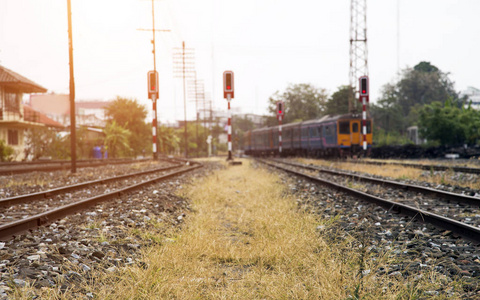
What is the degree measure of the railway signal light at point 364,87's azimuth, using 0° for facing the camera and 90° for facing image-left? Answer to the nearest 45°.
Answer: approximately 0°

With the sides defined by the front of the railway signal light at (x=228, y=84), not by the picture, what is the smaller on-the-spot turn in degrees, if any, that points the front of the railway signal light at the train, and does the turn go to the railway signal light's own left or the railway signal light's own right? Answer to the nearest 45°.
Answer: approximately 135° to the railway signal light's own left

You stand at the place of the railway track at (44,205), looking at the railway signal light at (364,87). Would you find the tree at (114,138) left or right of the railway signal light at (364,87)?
left

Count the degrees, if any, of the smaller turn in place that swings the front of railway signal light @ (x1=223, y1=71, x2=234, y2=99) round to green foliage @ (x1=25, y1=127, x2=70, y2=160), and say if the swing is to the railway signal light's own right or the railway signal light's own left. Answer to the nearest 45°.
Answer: approximately 135° to the railway signal light's own right

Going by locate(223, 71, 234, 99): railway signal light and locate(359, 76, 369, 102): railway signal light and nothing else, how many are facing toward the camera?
2

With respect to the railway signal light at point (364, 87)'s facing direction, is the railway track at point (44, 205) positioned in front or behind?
in front

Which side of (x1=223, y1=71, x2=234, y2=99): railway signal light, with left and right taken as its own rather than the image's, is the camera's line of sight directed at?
front

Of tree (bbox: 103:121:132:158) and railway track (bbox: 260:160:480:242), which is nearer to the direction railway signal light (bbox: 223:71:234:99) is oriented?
the railway track

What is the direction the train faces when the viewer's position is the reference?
facing the viewer and to the right of the viewer

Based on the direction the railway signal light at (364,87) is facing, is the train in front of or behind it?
behind
